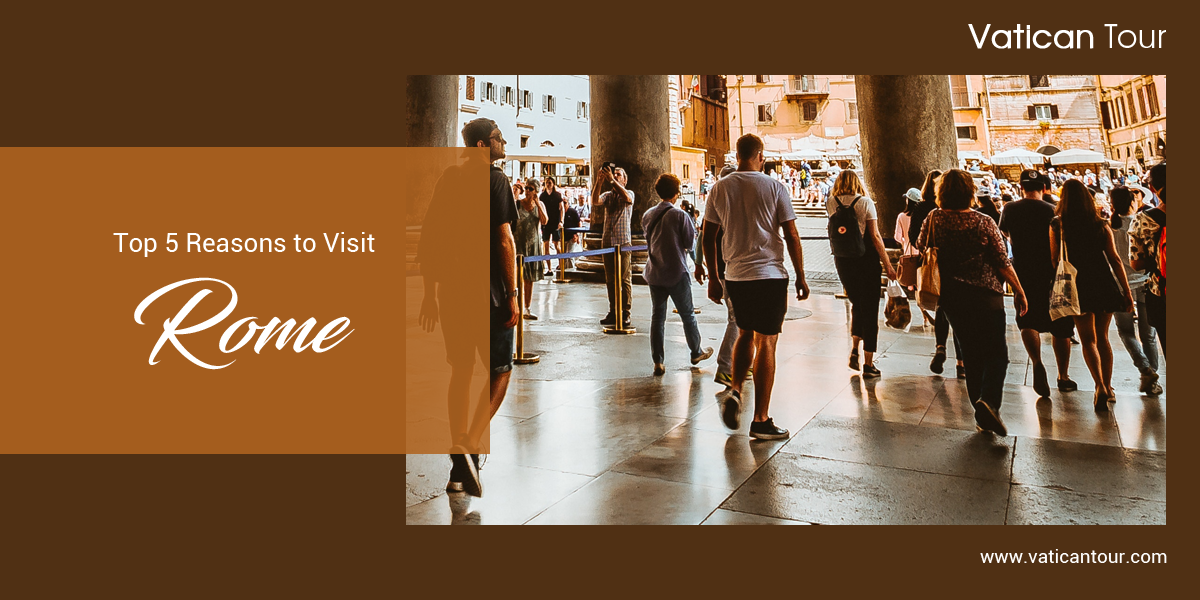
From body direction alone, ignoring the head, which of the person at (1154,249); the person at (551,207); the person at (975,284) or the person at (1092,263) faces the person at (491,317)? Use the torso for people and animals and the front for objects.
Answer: the person at (551,207)

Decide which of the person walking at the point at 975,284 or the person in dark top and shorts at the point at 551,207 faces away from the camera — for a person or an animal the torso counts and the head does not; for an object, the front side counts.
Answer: the person walking at the point at 975,284

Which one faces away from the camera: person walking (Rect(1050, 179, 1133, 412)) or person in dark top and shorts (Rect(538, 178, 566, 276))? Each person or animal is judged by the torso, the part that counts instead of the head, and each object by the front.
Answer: person walking (Rect(1050, 179, 1133, 412))

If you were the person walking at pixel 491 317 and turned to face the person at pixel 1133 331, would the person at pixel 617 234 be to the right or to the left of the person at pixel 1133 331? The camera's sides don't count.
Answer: left

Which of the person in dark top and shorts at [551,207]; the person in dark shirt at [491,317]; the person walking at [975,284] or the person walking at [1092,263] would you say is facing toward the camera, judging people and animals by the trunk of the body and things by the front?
the person in dark top and shorts at [551,207]

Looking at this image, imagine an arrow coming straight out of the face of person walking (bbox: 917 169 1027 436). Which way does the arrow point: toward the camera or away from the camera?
away from the camera

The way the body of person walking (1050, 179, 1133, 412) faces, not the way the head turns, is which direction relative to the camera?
away from the camera

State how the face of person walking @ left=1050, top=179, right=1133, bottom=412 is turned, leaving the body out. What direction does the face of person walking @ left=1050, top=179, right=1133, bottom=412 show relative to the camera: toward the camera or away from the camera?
away from the camera

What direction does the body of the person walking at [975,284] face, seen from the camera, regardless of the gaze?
away from the camera

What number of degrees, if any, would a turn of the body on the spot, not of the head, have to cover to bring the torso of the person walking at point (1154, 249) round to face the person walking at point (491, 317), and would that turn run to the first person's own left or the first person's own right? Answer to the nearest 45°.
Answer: approximately 135° to the first person's own left

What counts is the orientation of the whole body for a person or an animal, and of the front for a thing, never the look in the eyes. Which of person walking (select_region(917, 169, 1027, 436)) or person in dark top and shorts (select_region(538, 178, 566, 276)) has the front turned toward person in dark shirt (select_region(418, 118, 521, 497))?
person in dark top and shorts (select_region(538, 178, 566, 276))

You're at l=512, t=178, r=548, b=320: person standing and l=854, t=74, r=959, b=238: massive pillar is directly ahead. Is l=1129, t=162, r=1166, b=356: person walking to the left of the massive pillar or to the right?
right
